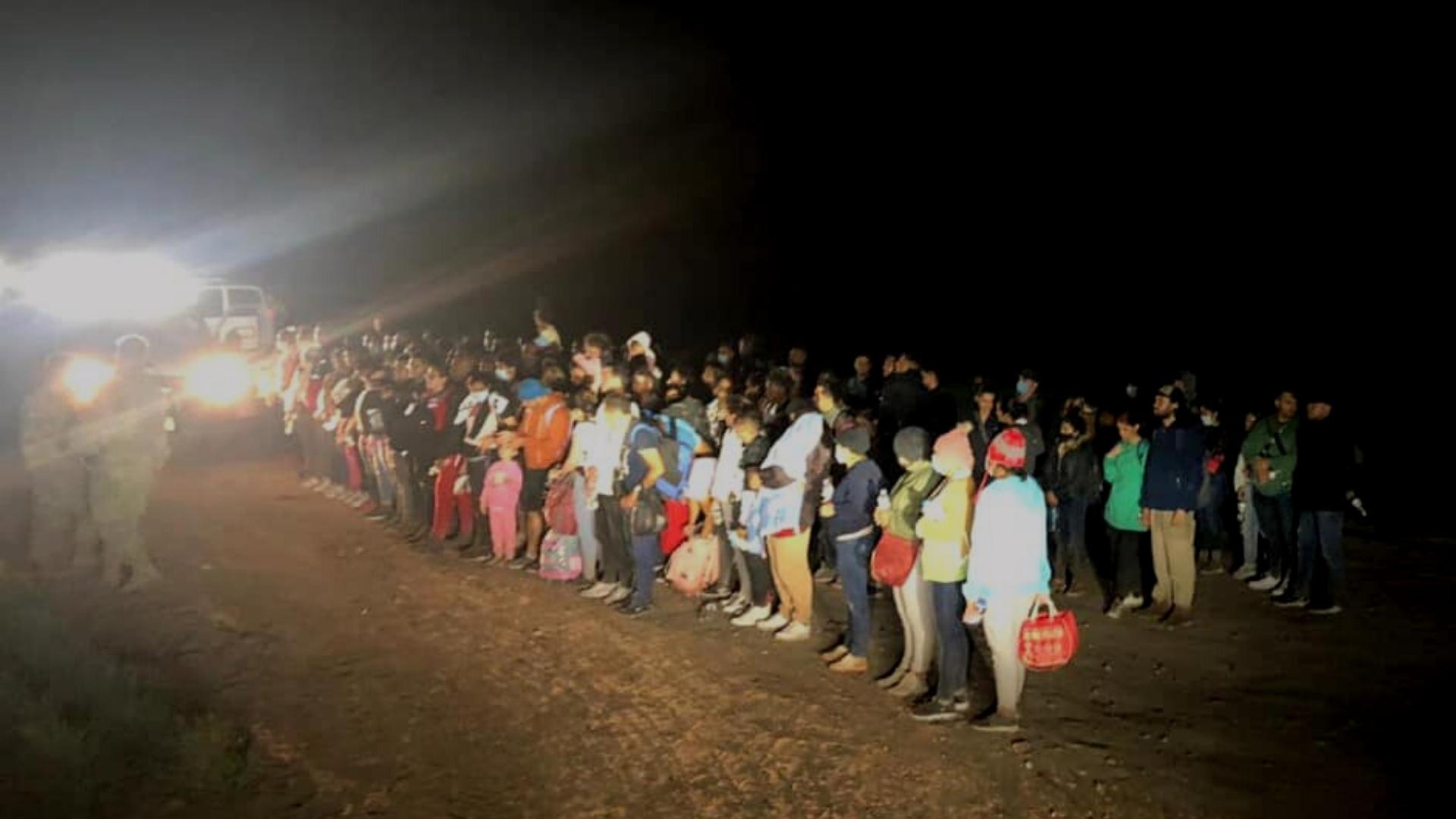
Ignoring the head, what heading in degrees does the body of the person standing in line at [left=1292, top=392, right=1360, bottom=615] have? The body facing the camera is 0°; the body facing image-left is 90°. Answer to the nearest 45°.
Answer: approximately 45°
